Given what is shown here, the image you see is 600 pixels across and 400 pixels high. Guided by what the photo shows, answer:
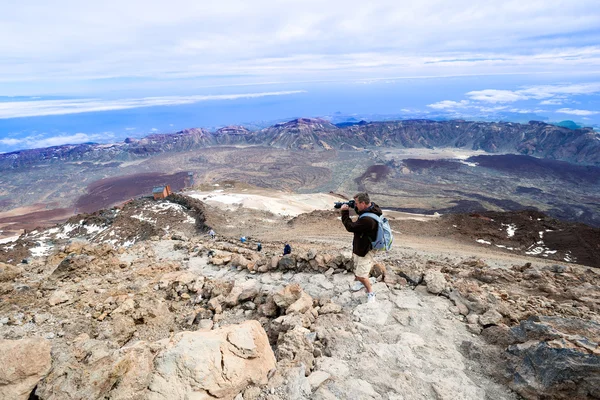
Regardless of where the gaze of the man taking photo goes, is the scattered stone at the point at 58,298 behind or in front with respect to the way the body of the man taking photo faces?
in front

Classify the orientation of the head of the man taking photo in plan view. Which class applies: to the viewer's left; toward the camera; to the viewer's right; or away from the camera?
to the viewer's left

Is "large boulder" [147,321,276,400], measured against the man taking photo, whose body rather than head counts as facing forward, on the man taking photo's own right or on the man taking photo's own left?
on the man taking photo's own left

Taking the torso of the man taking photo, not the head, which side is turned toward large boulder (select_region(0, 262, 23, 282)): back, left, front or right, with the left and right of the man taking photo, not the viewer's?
front

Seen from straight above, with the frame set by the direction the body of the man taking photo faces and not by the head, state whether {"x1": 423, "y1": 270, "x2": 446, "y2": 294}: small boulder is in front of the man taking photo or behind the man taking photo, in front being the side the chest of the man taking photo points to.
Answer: behind

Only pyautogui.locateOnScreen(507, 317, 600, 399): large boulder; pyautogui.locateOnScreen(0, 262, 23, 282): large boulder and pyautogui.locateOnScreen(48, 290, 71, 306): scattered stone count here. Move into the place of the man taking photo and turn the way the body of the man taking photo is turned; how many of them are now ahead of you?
2

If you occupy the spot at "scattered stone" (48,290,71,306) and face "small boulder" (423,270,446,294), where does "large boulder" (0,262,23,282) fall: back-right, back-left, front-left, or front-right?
back-left

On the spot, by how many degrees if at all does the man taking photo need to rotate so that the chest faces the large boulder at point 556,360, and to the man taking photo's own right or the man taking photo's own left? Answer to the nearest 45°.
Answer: approximately 135° to the man taking photo's own left

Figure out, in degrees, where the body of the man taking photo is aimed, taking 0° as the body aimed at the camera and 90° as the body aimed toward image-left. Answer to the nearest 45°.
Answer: approximately 90°

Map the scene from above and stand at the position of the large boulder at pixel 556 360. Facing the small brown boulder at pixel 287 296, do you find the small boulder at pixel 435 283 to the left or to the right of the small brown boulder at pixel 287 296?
right
